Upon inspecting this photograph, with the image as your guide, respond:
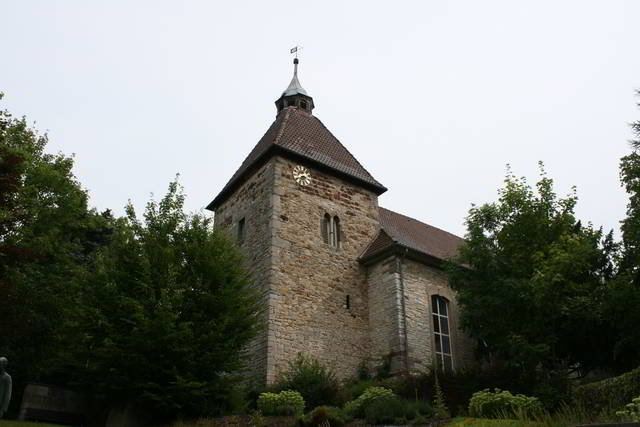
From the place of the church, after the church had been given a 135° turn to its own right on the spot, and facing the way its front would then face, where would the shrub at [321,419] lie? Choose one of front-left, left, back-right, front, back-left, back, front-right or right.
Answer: back

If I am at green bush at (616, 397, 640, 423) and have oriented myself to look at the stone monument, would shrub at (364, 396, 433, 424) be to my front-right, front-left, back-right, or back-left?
front-right

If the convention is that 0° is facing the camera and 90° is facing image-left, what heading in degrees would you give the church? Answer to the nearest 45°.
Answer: approximately 45°

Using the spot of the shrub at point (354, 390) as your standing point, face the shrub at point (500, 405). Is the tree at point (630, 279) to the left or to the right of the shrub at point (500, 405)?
left

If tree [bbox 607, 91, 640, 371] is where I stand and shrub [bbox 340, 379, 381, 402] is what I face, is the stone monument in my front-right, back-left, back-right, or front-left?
front-left

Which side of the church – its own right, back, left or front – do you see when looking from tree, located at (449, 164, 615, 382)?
left

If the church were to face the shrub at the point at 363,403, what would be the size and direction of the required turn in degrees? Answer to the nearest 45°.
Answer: approximately 45° to its left

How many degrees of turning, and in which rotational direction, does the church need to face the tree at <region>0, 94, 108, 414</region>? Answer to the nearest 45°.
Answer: approximately 45° to its right

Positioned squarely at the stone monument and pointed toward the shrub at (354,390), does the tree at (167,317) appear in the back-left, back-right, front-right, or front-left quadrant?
front-left

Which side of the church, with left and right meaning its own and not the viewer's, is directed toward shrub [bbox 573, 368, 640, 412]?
left

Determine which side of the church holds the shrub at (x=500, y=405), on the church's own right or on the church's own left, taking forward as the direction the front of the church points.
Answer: on the church's own left

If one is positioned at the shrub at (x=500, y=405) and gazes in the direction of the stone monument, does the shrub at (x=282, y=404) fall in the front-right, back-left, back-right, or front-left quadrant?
front-right

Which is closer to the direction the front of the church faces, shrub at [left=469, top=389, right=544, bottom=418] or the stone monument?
the stone monument

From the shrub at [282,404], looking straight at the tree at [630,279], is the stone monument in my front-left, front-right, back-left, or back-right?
back-right
